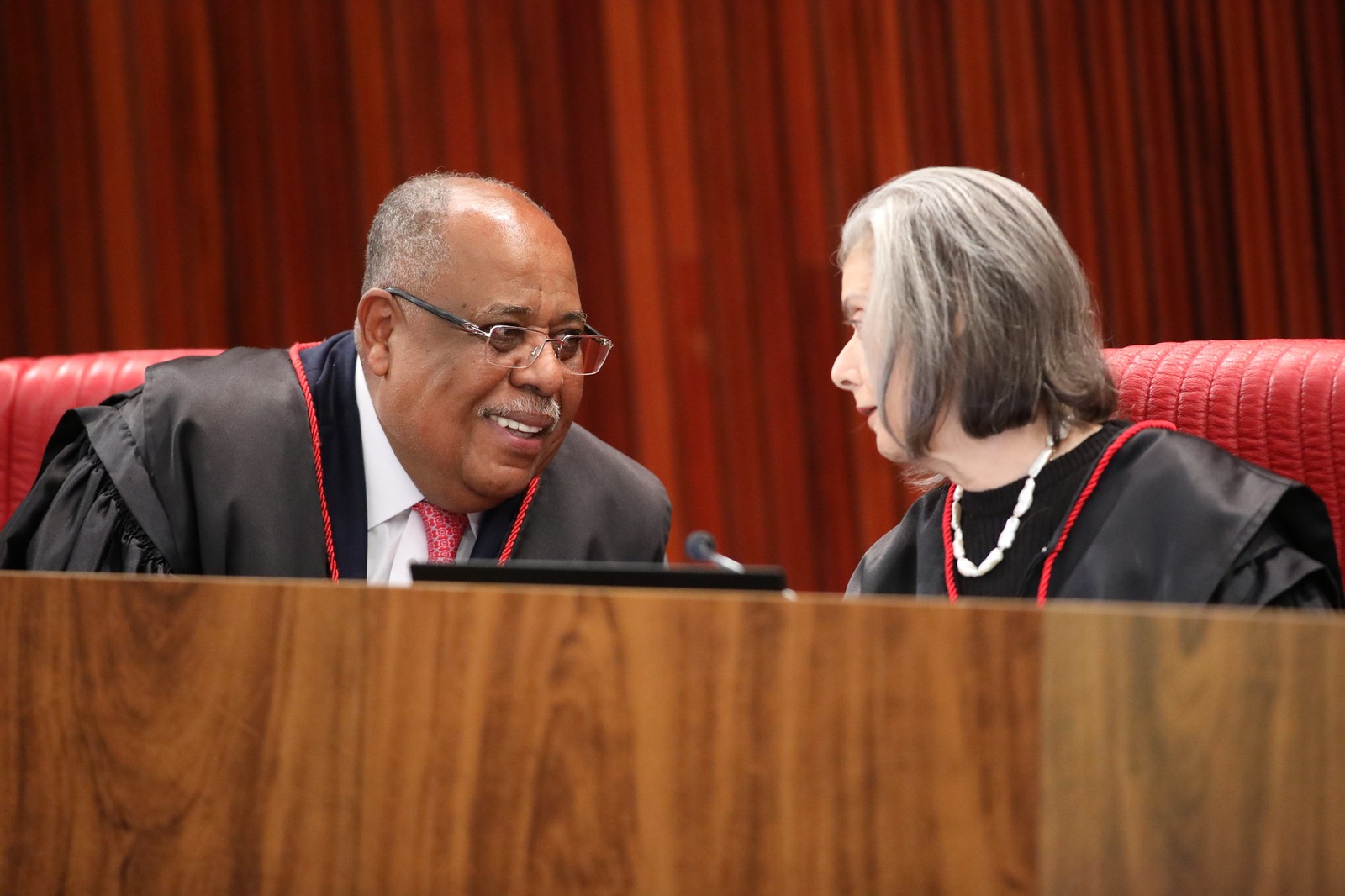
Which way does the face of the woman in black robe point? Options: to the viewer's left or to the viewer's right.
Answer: to the viewer's left

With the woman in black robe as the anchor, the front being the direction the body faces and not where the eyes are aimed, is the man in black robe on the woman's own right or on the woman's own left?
on the woman's own right

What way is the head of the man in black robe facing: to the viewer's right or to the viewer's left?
to the viewer's right

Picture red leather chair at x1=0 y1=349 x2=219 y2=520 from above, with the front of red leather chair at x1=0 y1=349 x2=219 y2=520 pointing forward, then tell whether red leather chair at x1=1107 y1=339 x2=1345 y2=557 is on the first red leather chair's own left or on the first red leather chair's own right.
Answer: on the first red leather chair's own left

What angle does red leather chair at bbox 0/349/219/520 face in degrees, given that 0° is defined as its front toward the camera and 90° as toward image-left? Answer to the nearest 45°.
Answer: approximately 0°

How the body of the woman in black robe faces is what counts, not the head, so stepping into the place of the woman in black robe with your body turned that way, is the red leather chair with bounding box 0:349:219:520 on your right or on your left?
on your right

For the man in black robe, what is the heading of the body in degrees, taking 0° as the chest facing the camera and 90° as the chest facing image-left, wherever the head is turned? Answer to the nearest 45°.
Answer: approximately 315°
